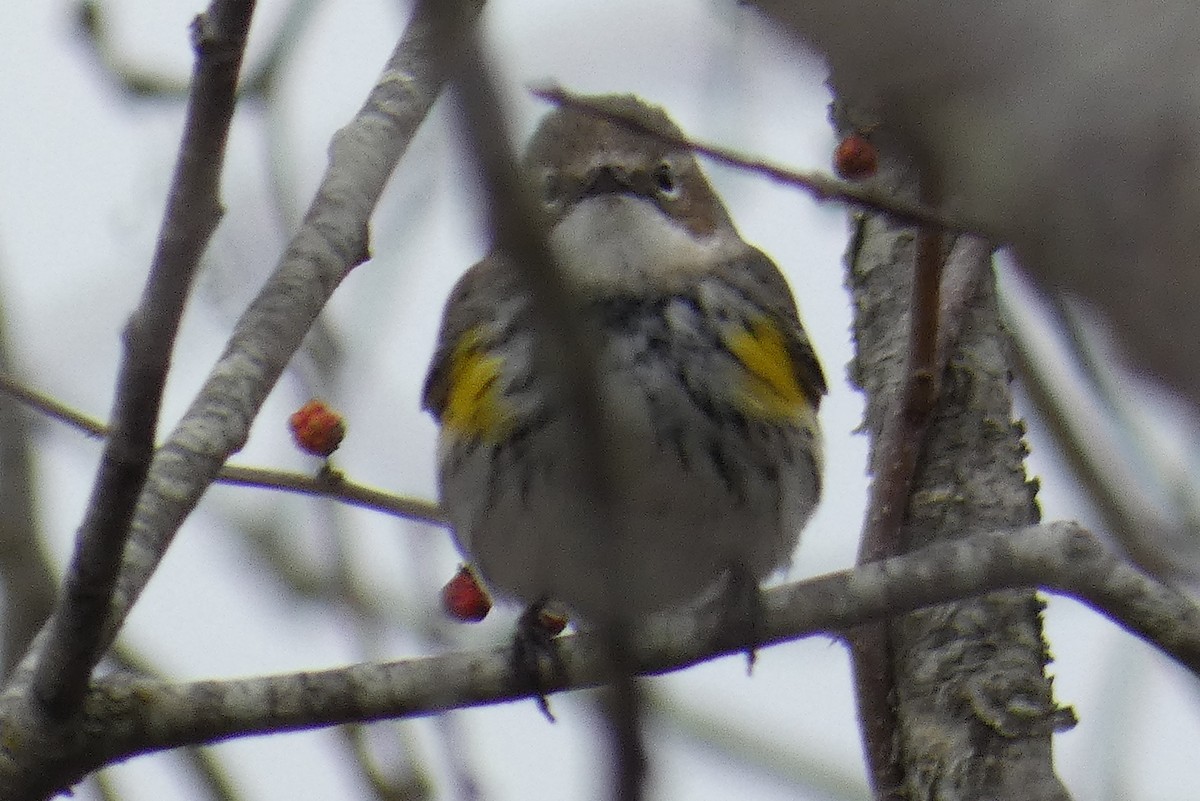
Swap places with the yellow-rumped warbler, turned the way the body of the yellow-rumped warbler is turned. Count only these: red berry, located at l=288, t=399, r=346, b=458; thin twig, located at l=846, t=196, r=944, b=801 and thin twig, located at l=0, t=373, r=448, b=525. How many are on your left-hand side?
1

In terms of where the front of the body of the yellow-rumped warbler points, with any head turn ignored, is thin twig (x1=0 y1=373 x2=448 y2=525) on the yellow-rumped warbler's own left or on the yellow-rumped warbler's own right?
on the yellow-rumped warbler's own right

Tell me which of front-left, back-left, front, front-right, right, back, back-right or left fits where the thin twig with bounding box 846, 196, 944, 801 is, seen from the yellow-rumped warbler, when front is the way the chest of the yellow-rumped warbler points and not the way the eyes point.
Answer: left

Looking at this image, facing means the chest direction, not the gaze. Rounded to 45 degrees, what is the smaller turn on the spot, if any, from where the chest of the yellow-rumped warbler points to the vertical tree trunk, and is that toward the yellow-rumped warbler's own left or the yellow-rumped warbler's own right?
approximately 90° to the yellow-rumped warbler's own left

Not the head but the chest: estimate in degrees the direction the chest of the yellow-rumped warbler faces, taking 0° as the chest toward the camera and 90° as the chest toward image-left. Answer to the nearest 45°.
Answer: approximately 0°

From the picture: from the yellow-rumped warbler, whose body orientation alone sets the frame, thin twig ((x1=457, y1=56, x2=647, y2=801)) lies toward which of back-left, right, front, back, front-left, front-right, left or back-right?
front

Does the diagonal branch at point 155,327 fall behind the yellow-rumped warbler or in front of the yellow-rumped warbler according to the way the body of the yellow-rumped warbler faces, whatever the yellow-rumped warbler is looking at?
in front

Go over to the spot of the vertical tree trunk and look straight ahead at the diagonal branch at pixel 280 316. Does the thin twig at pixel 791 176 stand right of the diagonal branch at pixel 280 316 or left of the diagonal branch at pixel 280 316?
left

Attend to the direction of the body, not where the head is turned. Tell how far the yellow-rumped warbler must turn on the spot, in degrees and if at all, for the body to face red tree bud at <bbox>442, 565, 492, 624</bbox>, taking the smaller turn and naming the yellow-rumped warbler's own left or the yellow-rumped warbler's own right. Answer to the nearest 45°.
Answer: approximately 135° to the yellow-rumped warbler's own right

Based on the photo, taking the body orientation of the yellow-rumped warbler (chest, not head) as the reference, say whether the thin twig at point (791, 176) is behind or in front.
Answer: in front

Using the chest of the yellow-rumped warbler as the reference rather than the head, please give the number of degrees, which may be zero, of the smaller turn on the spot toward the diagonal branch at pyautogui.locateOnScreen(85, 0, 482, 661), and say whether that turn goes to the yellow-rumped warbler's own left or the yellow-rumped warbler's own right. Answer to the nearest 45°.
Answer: approximately 45° to the yellow-rumped warbler's own right

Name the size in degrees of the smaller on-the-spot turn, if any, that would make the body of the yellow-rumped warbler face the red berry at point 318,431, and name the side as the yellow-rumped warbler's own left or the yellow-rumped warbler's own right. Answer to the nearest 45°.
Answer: approximately 45° to the yellow-rumped warbler's own right
